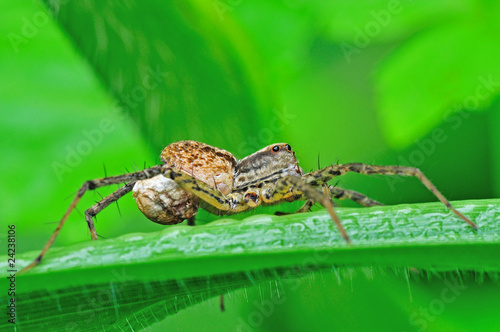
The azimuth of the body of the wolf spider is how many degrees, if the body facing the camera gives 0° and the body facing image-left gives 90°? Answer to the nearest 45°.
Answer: approximately 270°
